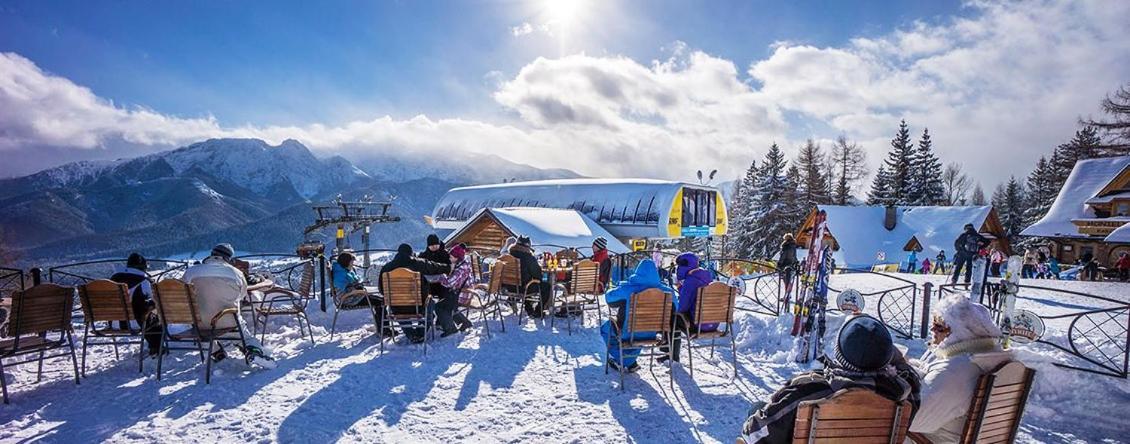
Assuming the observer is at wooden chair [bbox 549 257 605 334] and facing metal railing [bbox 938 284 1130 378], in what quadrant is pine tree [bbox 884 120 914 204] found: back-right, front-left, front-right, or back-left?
front-left

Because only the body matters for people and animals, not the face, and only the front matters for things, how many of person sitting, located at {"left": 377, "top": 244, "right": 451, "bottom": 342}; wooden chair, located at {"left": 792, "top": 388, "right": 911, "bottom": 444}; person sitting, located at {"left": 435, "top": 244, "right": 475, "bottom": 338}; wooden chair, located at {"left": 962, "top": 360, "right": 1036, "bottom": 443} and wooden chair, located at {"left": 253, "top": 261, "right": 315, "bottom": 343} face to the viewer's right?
0

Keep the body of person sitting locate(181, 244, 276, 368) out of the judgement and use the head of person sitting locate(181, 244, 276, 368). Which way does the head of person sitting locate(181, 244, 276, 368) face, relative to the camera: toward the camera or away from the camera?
away from the camera

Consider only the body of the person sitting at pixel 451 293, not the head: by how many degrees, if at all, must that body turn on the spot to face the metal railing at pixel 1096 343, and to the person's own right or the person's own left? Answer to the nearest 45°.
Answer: approximately 180°

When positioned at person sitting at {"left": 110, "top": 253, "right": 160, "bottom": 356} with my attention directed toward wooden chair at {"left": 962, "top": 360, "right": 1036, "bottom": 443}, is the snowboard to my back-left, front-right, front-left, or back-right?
front-left

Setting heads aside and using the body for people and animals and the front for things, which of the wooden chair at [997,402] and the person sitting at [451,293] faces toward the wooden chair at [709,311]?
the wooden chair at [997,402]

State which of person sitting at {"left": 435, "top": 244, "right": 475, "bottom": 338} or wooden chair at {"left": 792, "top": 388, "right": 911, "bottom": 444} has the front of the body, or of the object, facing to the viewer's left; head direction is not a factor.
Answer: the person sitting

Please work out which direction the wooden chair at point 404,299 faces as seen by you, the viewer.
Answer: facing away from the viewer

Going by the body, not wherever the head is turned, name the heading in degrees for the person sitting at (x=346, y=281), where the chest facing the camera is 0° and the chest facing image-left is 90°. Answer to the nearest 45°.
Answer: approximately 270°

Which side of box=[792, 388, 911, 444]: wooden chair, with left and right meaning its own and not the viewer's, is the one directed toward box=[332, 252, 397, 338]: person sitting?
front

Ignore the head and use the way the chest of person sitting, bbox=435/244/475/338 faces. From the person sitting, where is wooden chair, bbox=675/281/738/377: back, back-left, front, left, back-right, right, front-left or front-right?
back-left

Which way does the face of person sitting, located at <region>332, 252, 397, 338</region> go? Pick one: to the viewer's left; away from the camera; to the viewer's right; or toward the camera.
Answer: to the viewer's right

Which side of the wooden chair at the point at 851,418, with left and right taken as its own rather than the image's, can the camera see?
back

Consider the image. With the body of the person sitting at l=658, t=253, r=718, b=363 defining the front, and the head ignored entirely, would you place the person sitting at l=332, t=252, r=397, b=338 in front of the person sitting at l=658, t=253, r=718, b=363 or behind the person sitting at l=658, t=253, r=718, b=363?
in front

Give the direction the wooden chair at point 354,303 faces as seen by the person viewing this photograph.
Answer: facing to the right of the viewer

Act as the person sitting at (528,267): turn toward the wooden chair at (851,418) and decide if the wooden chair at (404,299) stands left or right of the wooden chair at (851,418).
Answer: right

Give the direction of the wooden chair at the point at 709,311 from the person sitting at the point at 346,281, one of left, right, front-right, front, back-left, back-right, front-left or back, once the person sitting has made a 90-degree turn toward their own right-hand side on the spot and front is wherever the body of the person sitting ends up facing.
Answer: front-left

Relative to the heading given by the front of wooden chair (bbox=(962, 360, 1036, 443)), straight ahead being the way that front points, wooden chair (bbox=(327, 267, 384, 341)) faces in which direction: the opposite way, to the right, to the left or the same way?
to the right

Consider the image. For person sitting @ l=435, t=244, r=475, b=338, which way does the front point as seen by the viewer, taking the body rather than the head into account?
to the viewer's left
